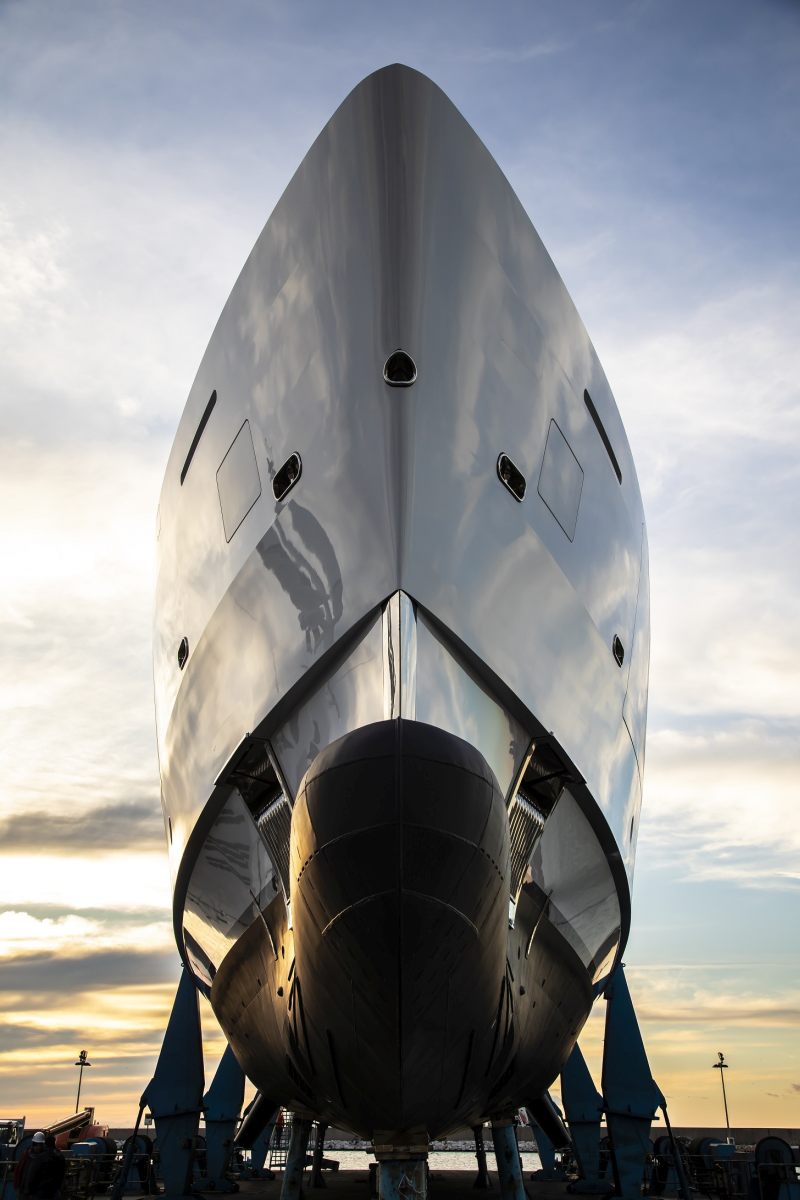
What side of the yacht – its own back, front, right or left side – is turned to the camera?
front

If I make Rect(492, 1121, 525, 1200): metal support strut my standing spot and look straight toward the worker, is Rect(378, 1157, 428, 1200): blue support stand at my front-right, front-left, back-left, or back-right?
front-left

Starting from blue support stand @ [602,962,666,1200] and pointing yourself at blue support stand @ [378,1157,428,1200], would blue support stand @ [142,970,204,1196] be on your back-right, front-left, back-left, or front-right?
front-right
